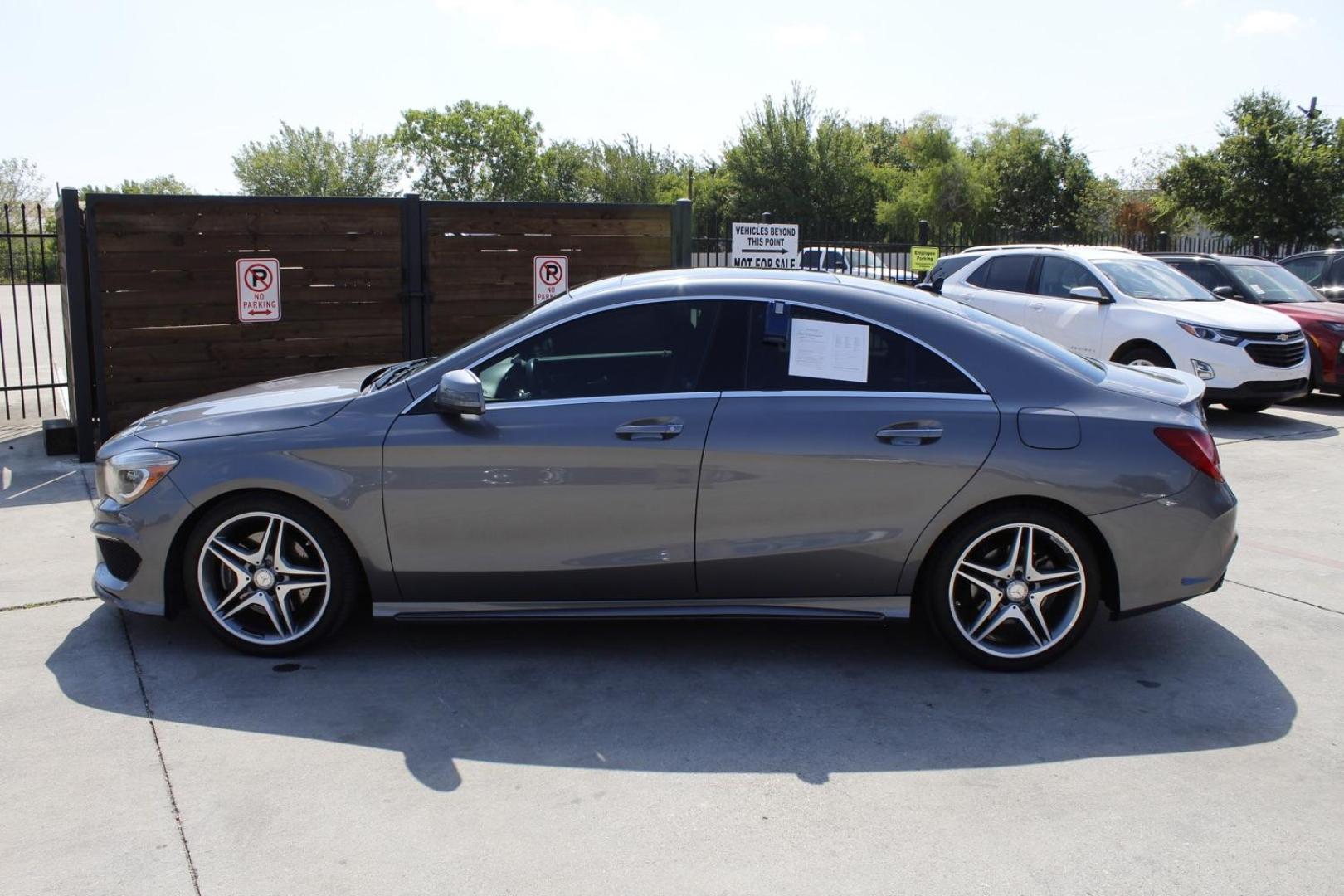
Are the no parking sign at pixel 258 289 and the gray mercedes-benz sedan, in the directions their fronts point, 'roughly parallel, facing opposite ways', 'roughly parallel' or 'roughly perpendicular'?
roughly perpendicular

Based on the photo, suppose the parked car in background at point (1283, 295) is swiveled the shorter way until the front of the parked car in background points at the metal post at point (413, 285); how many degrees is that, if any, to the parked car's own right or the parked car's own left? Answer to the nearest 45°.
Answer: approximately 90° to the parked car's own right

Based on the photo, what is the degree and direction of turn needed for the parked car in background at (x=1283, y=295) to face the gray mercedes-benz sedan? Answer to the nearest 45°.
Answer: approximately 45° to its right

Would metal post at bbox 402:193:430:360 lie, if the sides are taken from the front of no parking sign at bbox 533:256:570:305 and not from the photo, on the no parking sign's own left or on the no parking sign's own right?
on the no parking sign's own right

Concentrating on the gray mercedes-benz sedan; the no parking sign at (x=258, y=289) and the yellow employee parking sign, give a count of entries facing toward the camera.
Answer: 2

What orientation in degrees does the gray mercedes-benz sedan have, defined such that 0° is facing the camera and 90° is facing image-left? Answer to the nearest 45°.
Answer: approximately 90°

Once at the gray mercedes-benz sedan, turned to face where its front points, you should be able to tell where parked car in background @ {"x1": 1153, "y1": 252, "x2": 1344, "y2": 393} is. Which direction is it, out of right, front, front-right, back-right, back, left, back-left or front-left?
back-right

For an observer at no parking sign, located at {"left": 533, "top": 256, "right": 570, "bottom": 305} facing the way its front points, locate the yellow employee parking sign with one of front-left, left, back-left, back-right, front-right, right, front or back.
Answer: back-left

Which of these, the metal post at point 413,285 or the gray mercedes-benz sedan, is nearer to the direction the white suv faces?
the gray mercedes-benz sedan

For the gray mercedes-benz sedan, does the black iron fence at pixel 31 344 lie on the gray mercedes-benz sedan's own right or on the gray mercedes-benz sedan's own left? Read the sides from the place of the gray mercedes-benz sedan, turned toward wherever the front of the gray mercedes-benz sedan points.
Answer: on the gray mercedes-benz sedan's own right

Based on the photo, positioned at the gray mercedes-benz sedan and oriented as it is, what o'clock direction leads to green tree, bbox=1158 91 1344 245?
The green tree is roughly at 4 o'clock from the gray mercedes-benz sedan.
